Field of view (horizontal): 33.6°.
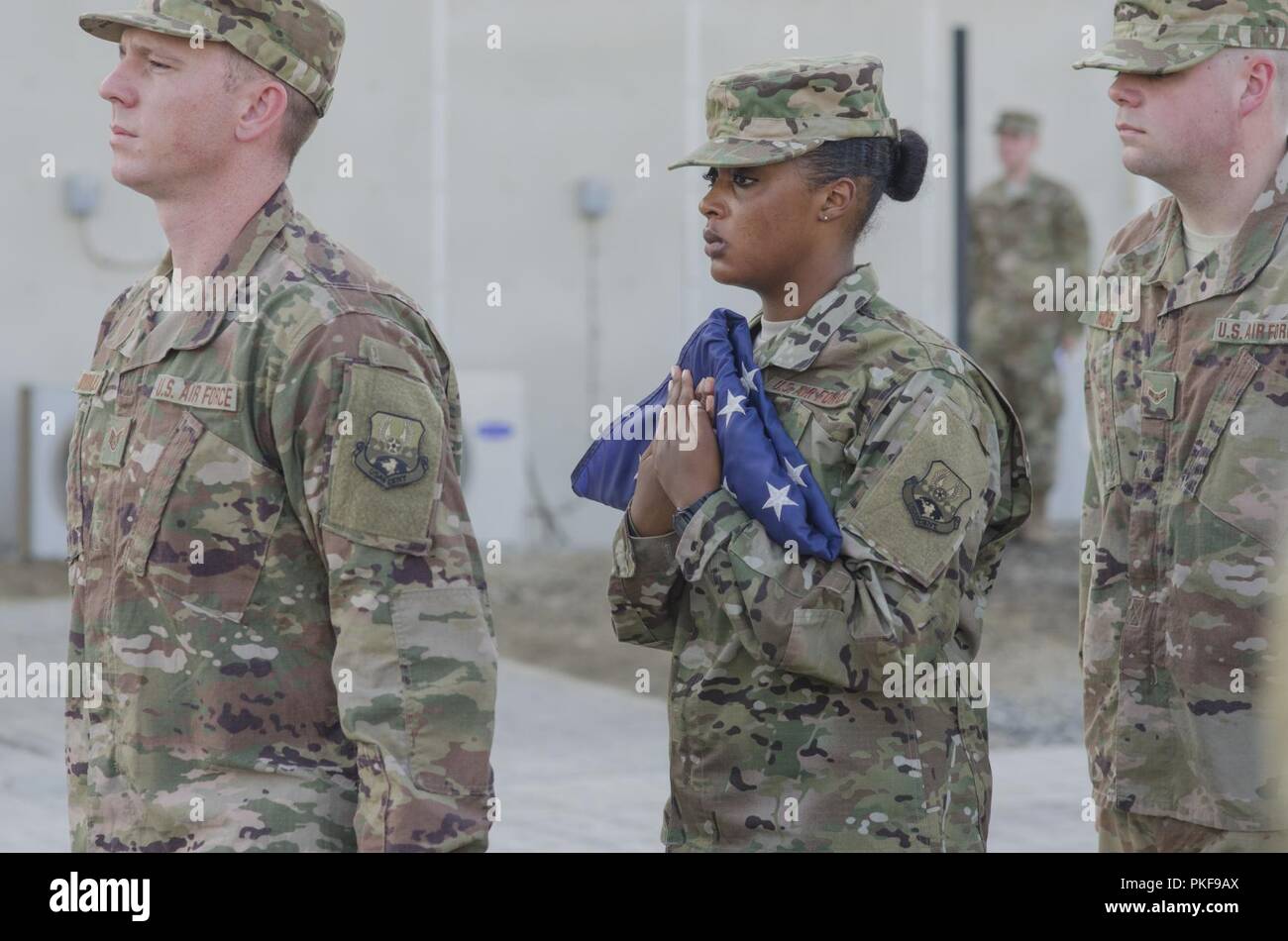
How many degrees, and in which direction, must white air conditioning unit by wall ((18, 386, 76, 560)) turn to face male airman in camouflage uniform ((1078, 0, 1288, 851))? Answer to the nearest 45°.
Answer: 0° — it already faces them

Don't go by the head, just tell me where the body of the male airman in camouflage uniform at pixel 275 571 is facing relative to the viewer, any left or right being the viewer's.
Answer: facing the viewer and to the left of the viewer

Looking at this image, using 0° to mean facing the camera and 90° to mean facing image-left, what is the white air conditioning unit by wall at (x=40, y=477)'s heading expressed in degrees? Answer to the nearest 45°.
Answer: approximately 0°

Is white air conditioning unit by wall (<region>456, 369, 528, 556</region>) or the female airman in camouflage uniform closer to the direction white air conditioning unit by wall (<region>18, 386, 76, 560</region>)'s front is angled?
the female airman in camouflage uniform

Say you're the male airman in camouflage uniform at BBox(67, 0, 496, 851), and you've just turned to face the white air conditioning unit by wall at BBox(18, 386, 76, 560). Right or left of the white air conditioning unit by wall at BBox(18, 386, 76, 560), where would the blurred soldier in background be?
right

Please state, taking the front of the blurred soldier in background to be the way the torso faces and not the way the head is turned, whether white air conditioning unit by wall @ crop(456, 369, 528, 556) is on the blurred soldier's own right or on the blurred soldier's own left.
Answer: on the blurred soldier's own right

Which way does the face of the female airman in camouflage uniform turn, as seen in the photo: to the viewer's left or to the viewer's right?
to the viewer's left

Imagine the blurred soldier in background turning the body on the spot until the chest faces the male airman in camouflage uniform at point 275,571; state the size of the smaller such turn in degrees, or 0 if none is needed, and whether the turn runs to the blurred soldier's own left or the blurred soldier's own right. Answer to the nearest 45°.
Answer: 0° — they already face them

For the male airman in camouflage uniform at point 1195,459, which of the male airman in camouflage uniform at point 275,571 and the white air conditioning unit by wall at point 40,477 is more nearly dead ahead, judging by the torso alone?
the male airman in camouflage uniform

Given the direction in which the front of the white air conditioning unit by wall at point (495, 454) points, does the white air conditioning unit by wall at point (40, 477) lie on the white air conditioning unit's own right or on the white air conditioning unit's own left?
on the white air conditioning unit's own right

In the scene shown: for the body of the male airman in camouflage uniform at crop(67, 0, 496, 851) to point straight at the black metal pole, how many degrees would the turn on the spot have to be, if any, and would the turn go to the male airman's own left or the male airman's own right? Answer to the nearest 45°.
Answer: approximately 180°

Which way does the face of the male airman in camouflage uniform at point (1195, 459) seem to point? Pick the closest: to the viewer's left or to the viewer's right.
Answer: to the viewer's left

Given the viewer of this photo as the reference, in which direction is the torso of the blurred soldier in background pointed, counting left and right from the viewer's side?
facing the viewer

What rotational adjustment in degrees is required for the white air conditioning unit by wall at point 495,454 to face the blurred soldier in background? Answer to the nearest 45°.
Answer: approximately 90° to its left
